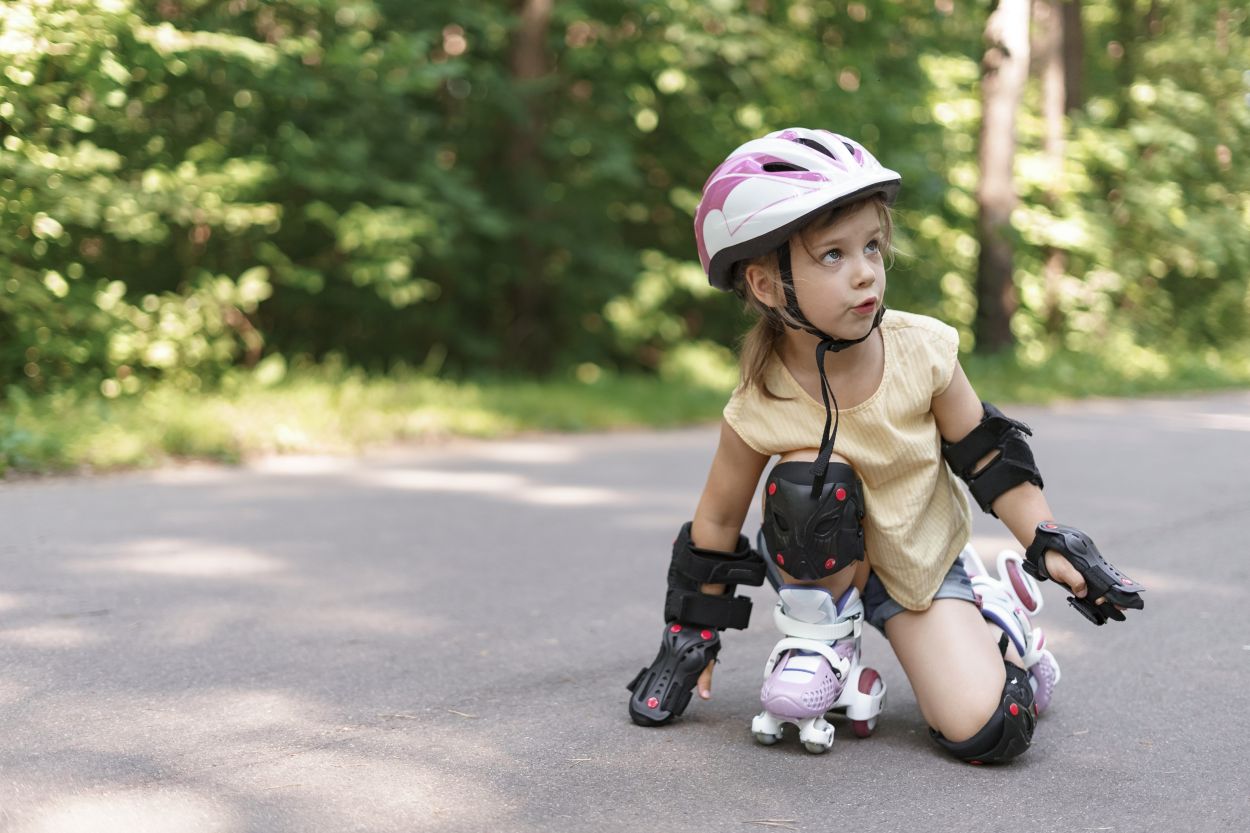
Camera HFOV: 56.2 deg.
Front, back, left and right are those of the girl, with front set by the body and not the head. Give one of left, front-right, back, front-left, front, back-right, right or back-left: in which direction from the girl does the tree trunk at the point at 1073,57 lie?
back

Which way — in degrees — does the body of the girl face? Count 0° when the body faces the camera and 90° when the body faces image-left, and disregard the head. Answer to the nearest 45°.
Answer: approximately 0°

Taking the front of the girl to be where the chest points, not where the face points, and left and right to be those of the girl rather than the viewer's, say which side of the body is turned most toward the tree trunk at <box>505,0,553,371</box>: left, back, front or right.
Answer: back

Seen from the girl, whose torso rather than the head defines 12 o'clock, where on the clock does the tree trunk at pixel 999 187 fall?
The tree trunk is roughly at 6 o'clock from the girl.

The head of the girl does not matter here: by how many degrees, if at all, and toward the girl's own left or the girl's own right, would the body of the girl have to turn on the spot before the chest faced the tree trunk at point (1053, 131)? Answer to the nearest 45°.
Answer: approximately 180°

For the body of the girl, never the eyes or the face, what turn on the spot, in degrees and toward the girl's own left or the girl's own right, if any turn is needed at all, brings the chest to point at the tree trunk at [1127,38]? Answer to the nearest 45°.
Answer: approximately 180°
